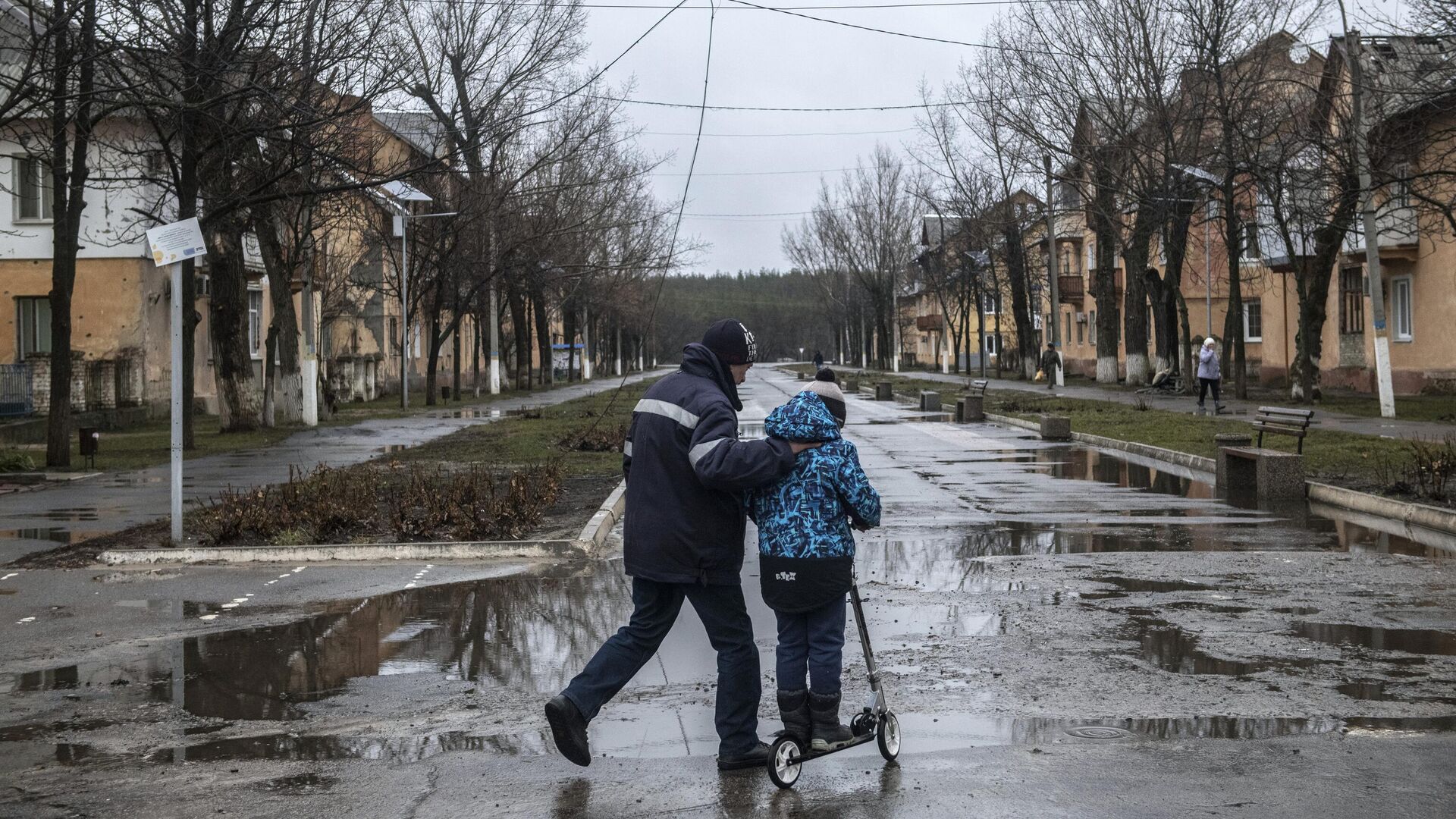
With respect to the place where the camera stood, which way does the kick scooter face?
facing away from the viewer and to the right of the viewer

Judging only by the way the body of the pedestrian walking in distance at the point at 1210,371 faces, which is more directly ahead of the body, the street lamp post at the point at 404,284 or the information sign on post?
the information sign on post

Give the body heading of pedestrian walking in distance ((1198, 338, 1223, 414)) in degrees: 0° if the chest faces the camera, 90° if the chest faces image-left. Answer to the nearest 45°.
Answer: approximately 315°

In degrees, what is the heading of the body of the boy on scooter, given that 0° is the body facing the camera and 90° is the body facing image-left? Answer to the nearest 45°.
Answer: approximately 225°
